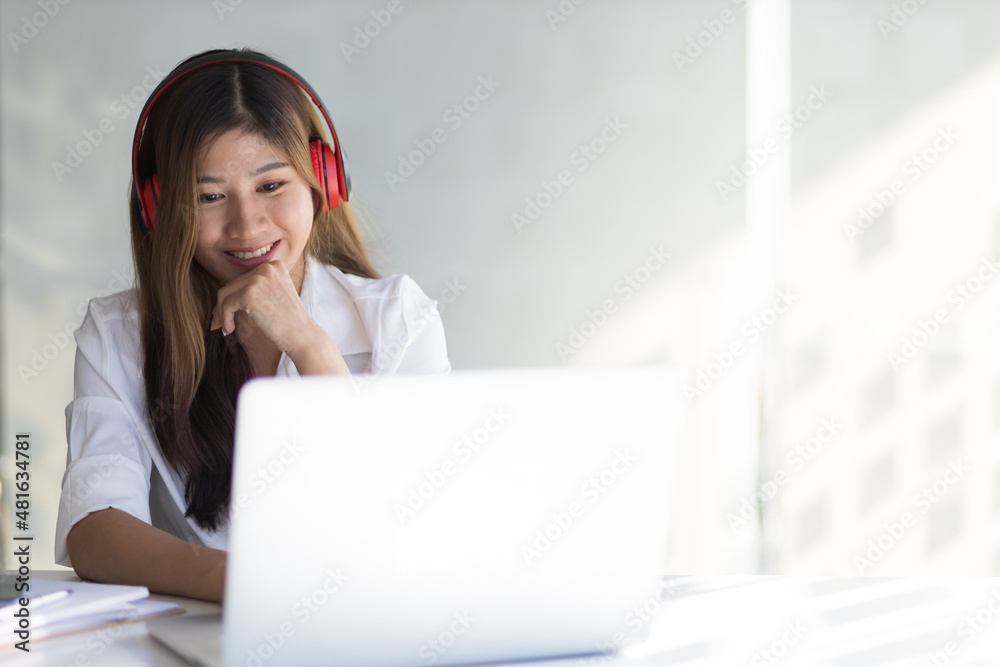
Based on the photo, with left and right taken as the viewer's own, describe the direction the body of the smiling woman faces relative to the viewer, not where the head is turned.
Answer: facing the viewer

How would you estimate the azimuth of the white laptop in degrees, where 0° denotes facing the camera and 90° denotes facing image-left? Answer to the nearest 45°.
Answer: approximately 135°
